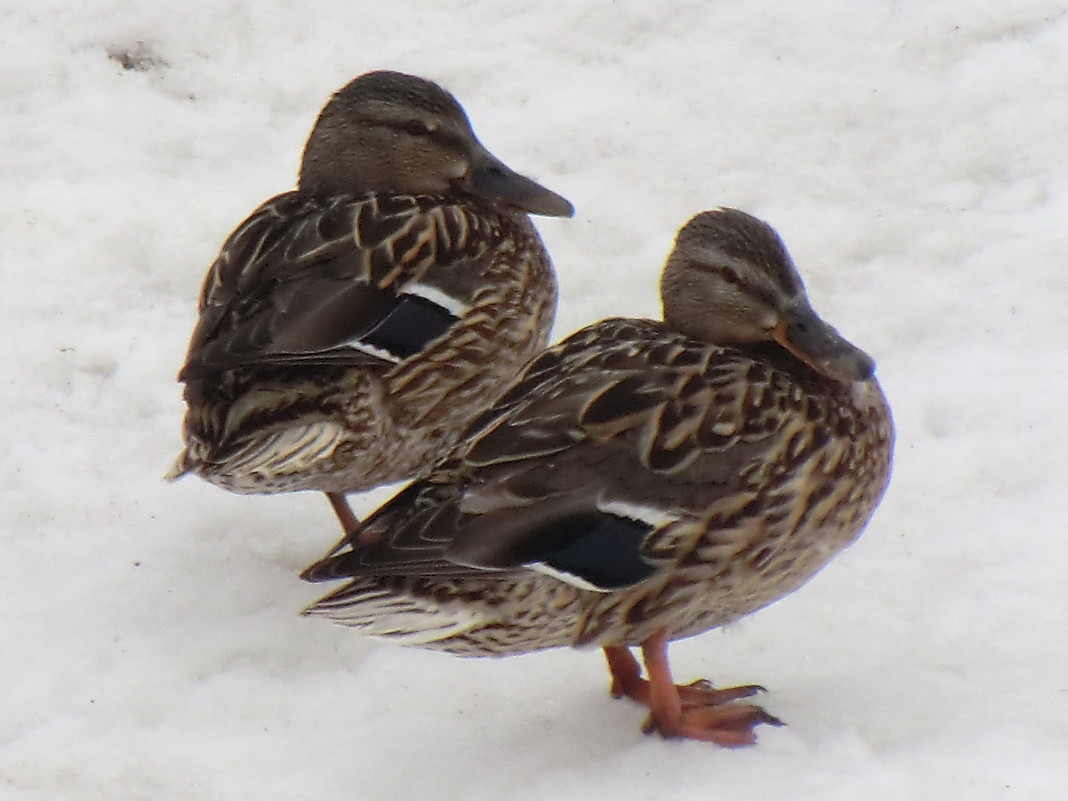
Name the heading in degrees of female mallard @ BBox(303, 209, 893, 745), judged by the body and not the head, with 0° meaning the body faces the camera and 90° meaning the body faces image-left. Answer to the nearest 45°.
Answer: approximately 270°

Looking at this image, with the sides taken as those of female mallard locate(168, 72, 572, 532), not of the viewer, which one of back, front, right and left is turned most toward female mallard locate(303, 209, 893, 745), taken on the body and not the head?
right

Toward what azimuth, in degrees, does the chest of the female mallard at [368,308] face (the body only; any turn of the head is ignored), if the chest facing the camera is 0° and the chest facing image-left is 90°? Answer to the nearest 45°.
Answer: approximately 225°

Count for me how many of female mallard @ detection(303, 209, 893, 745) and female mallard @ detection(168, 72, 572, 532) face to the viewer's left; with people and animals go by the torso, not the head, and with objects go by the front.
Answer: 0

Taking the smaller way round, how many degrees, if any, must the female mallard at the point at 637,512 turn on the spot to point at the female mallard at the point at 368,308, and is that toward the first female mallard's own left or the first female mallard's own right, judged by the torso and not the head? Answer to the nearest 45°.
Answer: approximately 135° to the first female mallard's own left
